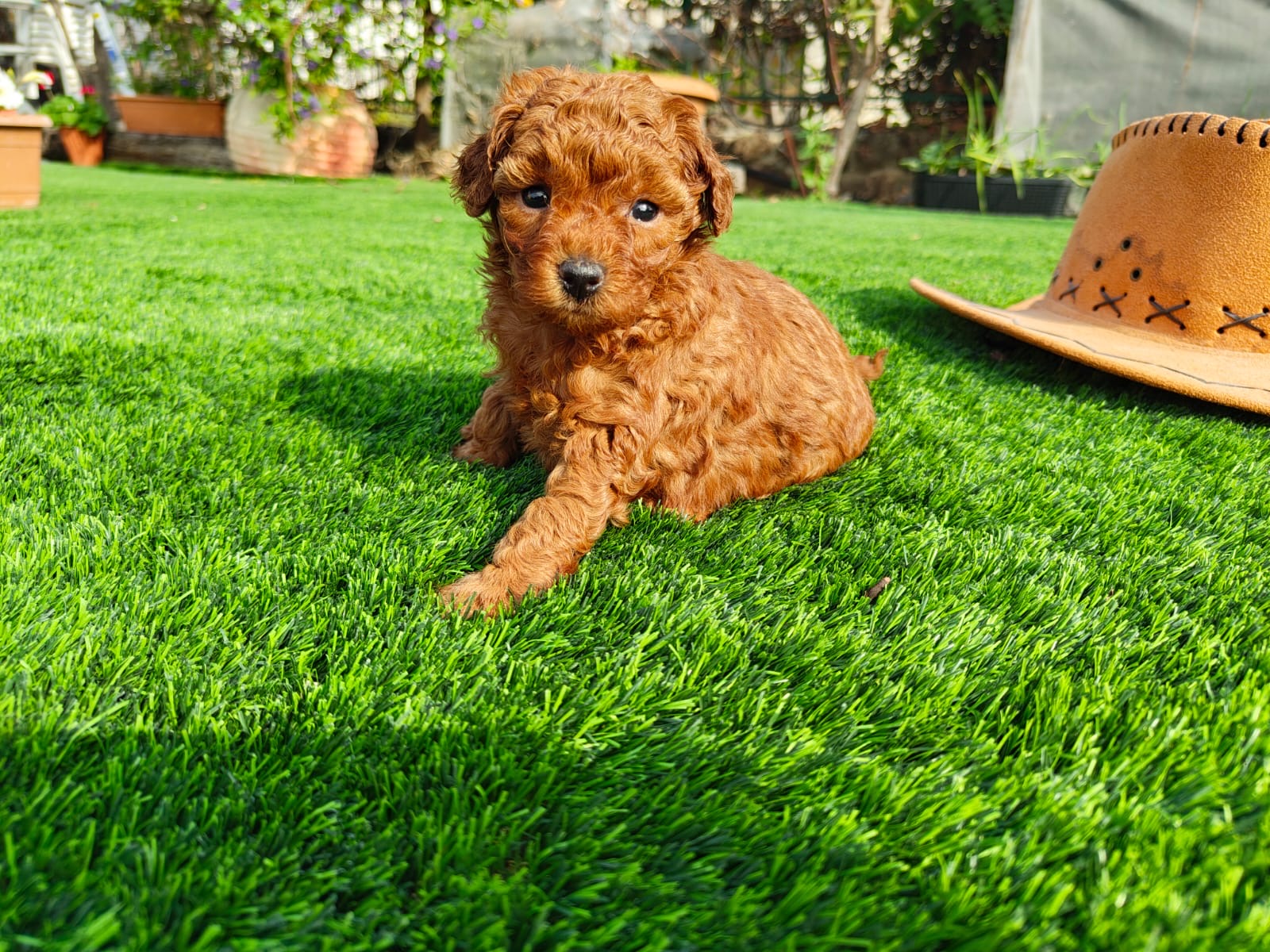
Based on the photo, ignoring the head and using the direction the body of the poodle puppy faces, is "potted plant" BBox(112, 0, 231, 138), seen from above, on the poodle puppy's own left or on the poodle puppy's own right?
on the poodle puppy's own right

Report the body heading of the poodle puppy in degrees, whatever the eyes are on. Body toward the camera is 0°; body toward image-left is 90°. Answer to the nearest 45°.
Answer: approximately 45°

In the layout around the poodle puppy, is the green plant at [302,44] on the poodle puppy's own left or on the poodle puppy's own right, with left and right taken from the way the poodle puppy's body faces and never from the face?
on the poodle puppy's own right

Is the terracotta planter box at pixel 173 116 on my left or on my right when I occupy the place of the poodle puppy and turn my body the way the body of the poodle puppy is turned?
on my right

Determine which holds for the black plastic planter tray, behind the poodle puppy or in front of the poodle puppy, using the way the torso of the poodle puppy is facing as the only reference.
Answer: behind

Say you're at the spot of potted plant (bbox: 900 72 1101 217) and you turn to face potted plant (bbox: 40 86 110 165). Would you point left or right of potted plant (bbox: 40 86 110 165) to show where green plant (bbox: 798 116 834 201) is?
right

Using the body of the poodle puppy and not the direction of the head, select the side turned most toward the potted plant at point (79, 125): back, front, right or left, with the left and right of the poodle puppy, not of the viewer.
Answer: right

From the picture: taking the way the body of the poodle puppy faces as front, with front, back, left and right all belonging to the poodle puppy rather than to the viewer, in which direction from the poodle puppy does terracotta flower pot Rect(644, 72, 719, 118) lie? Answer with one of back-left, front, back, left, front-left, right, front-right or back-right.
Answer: back-right

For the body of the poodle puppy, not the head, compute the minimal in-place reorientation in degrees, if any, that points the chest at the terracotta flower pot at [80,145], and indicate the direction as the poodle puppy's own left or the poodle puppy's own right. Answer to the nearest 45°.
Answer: approximately 90° to the poodle puppy's own right

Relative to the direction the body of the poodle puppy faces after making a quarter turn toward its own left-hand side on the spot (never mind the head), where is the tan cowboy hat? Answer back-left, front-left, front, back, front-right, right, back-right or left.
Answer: left
